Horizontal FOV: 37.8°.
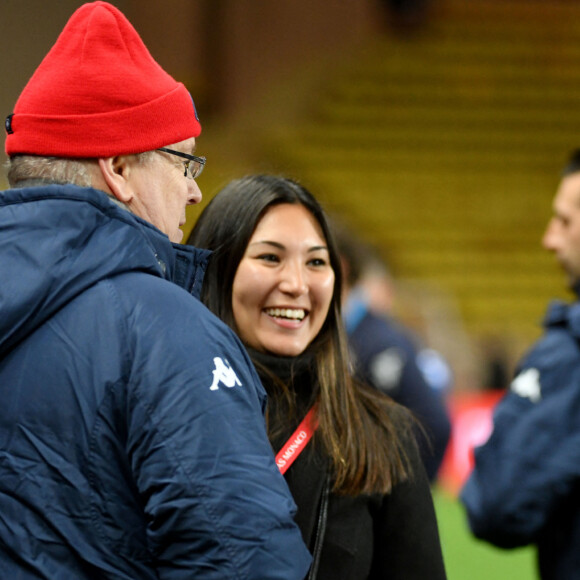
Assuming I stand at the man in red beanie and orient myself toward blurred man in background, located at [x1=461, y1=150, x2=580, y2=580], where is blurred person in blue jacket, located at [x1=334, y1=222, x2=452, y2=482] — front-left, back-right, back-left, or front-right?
front-left

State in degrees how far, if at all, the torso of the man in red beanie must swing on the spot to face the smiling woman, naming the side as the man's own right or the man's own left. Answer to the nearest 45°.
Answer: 0° — they already face them

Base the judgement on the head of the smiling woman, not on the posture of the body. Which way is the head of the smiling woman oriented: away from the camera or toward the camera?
toward the camera

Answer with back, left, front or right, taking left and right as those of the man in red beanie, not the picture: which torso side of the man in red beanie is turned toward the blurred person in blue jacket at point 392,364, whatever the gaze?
front

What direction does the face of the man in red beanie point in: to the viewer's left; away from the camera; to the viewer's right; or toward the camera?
to the viewer's right

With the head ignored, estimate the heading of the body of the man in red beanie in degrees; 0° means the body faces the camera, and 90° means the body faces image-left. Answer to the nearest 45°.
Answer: approximately 225°

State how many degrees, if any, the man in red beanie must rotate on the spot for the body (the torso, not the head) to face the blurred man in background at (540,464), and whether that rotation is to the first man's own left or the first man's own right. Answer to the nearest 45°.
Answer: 0° — they already face them
